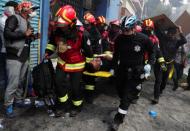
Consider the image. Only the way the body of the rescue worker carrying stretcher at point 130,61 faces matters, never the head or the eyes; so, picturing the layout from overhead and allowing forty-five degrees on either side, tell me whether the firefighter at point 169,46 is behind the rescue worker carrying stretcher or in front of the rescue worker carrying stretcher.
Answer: behind

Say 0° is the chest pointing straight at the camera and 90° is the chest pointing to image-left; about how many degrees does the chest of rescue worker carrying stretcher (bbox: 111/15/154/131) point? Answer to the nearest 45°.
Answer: approximately 0°

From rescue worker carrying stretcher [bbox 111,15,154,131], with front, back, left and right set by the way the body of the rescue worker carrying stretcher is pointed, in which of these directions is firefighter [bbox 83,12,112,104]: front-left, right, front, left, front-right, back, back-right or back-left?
back-right

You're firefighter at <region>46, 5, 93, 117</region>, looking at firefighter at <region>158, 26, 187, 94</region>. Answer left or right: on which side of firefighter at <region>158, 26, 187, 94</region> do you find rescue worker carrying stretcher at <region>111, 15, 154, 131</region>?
right

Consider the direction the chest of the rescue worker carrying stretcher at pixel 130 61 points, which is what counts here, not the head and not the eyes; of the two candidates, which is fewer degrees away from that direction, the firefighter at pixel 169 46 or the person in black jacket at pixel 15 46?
the person in black jacket

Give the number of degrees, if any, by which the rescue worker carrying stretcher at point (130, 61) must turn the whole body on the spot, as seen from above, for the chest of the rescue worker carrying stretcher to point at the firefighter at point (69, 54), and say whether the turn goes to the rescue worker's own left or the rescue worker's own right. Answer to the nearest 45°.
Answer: approximately 90° to the rescue worker's own right

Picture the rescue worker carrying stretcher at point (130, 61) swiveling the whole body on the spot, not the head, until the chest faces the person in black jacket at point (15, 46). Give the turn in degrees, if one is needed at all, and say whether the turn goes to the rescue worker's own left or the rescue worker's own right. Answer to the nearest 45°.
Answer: approximately 90° to the rescue worker's own right

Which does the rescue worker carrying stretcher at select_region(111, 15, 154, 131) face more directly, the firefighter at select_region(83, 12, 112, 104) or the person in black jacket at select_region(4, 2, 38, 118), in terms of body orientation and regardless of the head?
the person in black jacket
